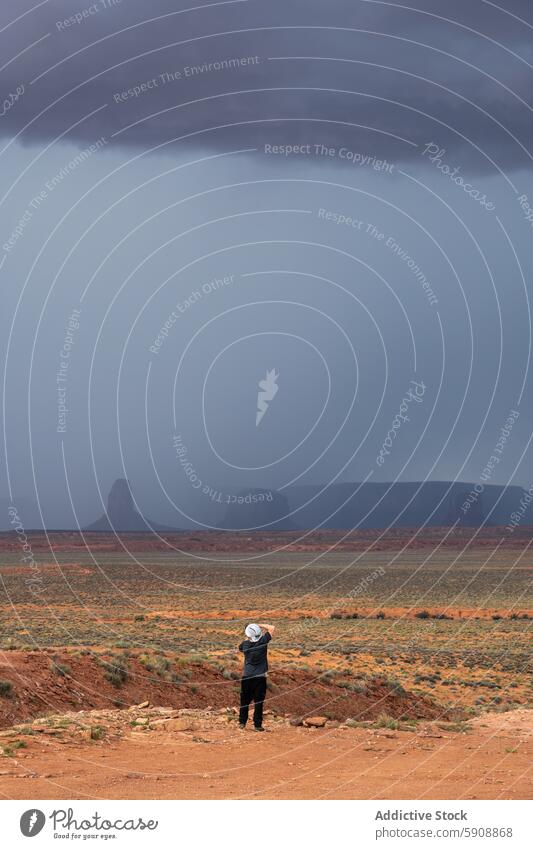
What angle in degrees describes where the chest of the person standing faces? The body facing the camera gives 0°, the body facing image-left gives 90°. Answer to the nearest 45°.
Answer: approximately 180°

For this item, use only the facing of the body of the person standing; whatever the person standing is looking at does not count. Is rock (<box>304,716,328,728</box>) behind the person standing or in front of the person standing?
in front

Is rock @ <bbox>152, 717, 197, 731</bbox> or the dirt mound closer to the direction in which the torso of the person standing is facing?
the dirt mound

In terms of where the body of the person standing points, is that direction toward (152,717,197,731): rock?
no

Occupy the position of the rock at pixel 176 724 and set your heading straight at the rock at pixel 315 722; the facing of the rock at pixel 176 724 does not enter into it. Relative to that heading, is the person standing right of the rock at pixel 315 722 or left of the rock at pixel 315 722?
right
